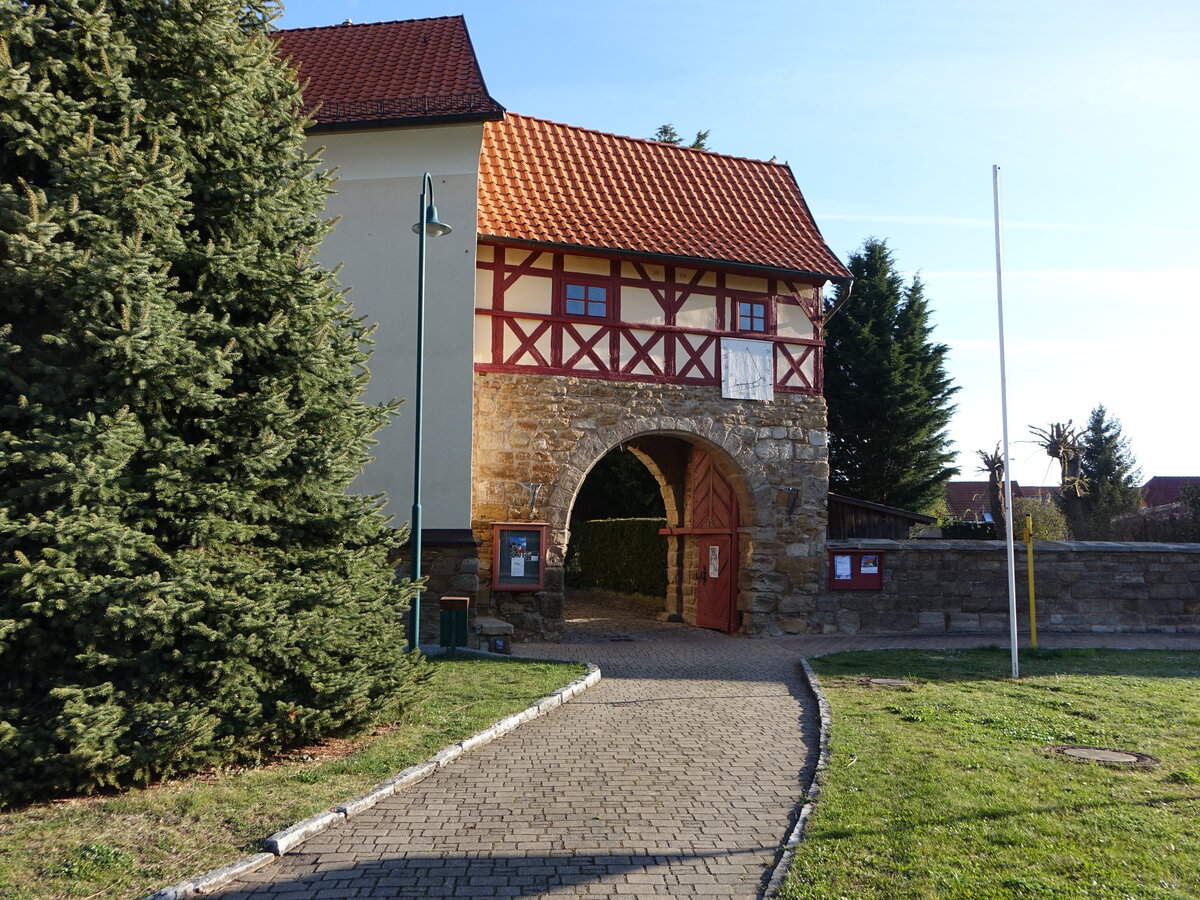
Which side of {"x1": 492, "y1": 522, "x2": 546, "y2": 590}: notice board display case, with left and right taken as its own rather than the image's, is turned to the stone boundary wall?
left

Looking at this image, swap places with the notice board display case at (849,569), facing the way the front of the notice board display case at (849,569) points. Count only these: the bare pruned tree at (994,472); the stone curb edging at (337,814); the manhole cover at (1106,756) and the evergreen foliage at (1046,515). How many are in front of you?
2

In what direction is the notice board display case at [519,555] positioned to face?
toward the camera

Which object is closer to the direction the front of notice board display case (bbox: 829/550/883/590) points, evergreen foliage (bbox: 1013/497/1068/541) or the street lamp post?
the street lamp post

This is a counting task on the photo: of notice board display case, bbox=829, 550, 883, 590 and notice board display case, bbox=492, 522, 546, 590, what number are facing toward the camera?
2

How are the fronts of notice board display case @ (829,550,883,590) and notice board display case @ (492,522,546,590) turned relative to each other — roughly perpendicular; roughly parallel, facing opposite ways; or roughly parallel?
roughly parallel

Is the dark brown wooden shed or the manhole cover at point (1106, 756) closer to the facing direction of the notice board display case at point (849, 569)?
the manhole cover

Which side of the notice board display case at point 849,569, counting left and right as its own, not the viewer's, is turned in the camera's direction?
front

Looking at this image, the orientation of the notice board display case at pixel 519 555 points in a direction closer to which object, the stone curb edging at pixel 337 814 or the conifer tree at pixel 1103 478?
the stone curb edging

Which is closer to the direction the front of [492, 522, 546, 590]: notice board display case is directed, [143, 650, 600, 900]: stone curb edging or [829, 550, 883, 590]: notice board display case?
the stone curb edging

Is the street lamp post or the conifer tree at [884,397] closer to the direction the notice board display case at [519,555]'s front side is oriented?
the street lamp post

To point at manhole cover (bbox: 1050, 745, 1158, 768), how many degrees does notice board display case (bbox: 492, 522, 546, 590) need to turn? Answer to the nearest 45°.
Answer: approximately 45° to its left

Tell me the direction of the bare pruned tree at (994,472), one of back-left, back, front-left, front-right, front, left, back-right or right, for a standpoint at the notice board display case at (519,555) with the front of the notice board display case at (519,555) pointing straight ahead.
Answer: back-left

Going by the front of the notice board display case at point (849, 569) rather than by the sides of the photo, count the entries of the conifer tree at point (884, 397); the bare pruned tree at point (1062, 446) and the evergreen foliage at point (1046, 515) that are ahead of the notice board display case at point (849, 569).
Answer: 0

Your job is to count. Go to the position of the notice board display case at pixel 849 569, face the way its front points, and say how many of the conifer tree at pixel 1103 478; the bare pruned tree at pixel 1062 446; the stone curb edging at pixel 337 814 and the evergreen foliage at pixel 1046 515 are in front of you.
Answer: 1

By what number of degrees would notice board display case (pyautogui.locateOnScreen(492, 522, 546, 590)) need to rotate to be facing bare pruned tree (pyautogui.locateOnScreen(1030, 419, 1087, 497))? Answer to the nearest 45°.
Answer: approximately 135° to its left

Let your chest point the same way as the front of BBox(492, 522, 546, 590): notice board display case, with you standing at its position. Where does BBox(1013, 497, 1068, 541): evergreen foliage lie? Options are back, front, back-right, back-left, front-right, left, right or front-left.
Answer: back-left
